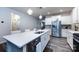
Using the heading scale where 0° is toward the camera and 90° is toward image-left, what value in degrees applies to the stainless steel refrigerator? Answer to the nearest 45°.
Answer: approximately 45°
